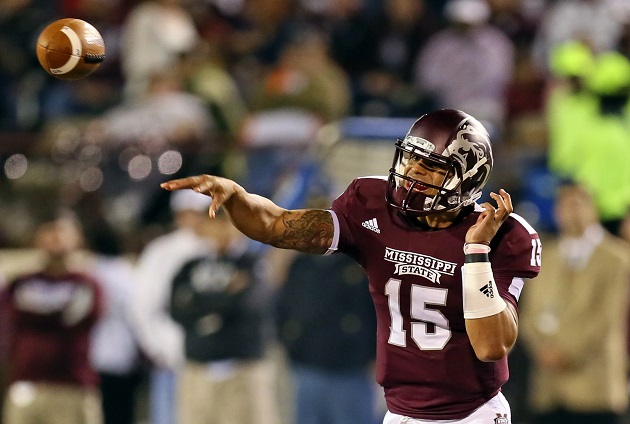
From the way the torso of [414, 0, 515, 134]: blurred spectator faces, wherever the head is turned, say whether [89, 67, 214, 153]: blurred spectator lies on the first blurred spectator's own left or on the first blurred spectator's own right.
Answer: on the first blurred spectator's own right

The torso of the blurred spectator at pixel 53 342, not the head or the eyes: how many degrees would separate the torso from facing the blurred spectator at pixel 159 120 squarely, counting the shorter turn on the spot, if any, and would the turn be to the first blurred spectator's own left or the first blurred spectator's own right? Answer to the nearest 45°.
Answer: approximately 135° to the first blurred spectator's own left

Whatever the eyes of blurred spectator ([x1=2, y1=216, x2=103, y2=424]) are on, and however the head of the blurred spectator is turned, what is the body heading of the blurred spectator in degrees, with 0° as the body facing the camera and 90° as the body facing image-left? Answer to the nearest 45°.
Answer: approximately 0°

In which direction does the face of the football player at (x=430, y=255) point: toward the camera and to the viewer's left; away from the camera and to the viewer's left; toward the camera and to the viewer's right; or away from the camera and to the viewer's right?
toward the camera and to the viewer's left

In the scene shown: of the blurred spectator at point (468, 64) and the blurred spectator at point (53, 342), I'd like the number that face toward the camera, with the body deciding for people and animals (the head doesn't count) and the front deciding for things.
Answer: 2

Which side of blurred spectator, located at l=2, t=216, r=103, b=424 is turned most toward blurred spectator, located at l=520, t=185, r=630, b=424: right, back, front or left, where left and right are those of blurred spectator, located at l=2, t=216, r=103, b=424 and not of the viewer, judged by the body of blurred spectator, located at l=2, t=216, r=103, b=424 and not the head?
left

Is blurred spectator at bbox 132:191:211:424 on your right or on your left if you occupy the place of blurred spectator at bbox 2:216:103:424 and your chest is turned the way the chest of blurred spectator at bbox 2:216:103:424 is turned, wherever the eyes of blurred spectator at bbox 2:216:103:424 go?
on your left
